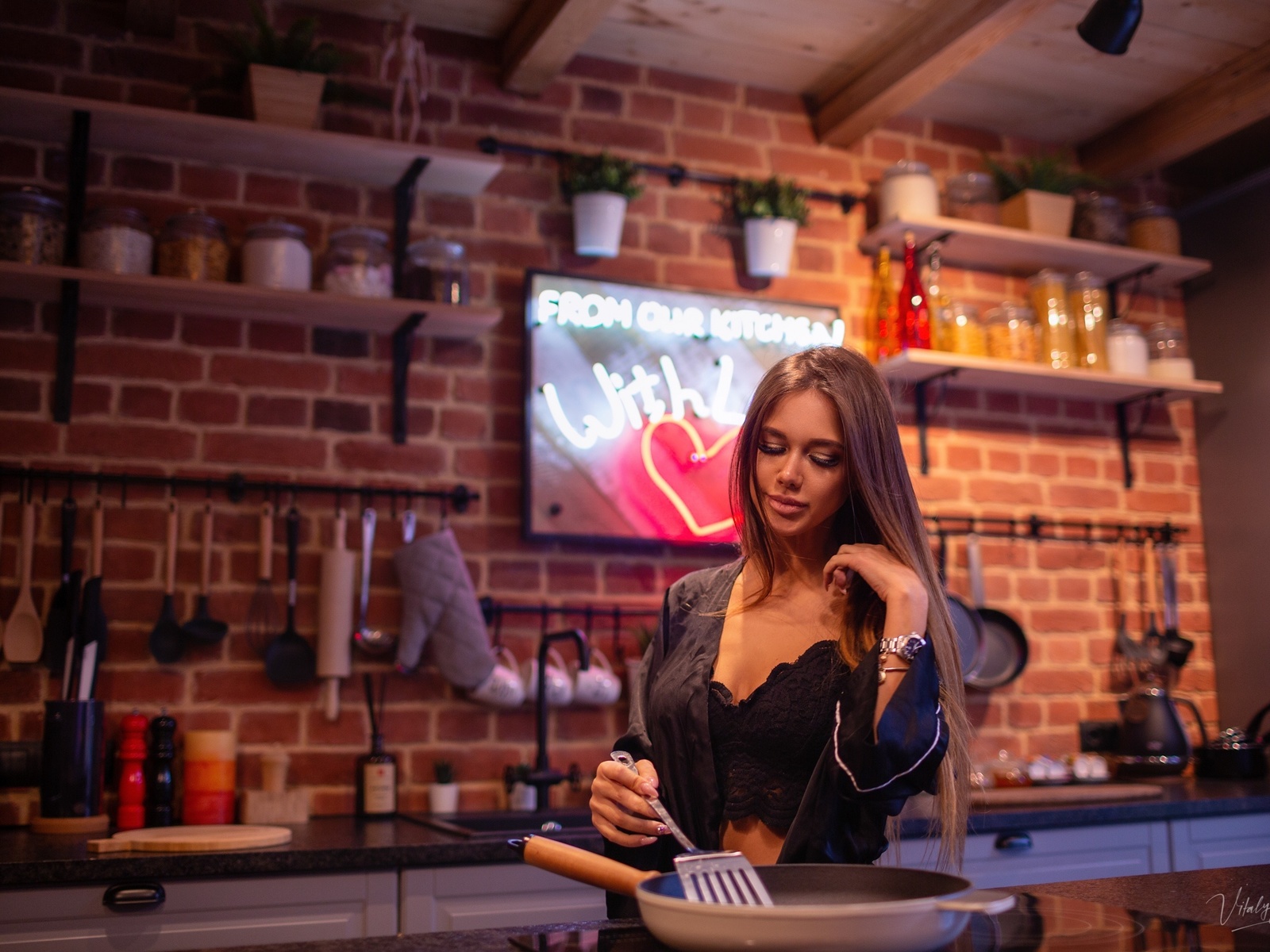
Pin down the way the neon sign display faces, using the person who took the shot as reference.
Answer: facing the viewer and to the right of the viewer

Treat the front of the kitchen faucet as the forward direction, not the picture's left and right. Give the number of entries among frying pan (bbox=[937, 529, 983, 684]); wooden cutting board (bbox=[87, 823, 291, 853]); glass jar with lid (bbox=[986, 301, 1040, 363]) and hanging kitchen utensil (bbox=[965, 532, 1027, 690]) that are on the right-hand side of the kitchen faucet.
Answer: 1

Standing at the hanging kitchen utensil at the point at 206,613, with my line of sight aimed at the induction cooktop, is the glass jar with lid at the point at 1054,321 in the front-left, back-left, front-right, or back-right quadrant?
front-left

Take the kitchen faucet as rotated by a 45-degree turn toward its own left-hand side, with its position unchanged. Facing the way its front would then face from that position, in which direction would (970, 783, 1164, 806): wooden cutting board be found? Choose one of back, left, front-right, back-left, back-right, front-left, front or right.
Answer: front

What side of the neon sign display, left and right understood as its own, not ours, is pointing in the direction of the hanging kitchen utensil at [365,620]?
right

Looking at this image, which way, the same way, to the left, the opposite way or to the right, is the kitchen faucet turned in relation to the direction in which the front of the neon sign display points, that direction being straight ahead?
the same way

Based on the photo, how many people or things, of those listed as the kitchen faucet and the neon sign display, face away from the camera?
0

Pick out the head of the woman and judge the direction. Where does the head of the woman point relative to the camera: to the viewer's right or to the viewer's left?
to the viewer's left

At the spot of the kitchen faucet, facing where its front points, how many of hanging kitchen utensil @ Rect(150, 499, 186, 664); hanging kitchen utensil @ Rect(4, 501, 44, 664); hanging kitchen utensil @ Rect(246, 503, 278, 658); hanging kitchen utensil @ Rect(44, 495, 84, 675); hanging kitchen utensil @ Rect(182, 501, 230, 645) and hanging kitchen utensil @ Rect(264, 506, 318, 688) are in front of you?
0

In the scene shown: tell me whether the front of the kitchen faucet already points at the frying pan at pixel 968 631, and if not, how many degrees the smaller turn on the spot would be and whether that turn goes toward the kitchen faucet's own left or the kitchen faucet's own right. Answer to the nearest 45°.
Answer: approximately 45° to the kitchen faucet's own left

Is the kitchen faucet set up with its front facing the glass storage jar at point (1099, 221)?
no

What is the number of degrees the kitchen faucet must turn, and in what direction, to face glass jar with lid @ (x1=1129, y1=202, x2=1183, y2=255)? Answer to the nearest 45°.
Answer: approximately 45° to its left

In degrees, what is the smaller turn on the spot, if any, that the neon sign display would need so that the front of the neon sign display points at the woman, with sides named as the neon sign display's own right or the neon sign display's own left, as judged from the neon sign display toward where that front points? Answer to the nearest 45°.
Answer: approximately 45° to the neon sign display's own right

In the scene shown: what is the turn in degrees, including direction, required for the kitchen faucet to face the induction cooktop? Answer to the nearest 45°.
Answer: approximately 45° to its right

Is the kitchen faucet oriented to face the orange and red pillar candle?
no
